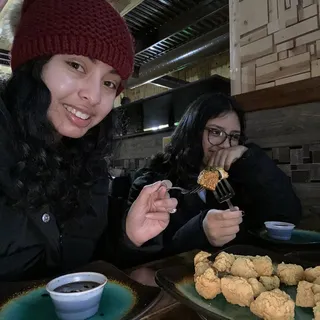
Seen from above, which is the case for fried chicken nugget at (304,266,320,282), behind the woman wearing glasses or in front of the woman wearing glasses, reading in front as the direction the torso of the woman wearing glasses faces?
in front

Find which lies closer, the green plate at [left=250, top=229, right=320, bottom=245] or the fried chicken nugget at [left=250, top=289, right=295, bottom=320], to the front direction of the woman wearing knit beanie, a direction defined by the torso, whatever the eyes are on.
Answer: the fried chicken nugget

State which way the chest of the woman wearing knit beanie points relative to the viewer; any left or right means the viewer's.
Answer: facing the viewer and to the right of the viewer

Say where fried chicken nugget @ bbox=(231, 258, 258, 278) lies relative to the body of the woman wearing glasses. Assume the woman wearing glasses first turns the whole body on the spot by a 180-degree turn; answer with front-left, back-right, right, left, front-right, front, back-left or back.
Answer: back-left

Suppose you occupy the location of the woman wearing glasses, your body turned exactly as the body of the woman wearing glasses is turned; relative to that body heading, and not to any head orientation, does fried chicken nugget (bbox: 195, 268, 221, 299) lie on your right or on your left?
on your right

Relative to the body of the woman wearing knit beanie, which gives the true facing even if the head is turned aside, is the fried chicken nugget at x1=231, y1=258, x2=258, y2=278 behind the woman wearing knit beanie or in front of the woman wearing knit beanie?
in front

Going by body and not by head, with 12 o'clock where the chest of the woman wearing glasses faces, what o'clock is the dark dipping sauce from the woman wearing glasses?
The dark dipping sauce is roughly at 2 o'clock from the woman wearing glasses.

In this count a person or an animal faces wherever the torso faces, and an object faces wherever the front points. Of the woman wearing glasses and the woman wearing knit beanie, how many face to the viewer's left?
0
